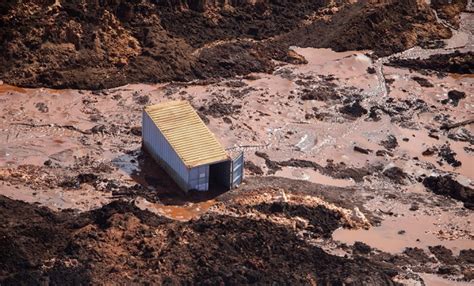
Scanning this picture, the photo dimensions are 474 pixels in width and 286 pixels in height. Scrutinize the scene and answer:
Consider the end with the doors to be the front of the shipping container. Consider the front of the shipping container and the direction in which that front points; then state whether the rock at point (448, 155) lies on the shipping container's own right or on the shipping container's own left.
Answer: on the shipping container's own left

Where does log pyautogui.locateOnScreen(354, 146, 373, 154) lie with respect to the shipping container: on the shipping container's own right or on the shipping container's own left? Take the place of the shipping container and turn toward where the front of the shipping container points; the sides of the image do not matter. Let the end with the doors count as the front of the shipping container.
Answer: on the shipping container's own left

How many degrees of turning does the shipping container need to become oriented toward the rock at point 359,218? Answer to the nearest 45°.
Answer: approximately 45° to its left

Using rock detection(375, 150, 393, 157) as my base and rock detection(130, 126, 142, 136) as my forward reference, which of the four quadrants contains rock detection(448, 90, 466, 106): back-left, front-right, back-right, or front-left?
back-right

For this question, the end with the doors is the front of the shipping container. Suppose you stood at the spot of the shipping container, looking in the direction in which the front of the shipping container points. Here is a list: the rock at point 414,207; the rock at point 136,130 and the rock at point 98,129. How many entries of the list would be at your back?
2

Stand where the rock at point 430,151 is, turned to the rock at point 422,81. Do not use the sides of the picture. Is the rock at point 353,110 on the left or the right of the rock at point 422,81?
left

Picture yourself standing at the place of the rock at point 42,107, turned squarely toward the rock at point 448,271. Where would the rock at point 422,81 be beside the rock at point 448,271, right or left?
left

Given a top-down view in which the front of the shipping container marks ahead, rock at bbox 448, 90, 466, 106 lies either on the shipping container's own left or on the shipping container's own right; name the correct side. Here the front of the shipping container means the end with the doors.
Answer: on the shipping container's own left

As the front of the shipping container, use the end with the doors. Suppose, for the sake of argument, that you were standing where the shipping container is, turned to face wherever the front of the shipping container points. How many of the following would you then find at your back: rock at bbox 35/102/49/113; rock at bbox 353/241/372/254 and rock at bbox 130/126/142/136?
2

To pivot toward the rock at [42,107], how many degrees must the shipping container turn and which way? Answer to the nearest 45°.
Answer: approximately 180°

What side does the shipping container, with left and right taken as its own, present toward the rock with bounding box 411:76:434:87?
left

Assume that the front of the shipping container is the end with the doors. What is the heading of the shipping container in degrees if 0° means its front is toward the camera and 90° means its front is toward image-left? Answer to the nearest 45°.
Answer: approximately 315°

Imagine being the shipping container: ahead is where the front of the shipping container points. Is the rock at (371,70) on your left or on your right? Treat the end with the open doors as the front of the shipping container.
on your left
